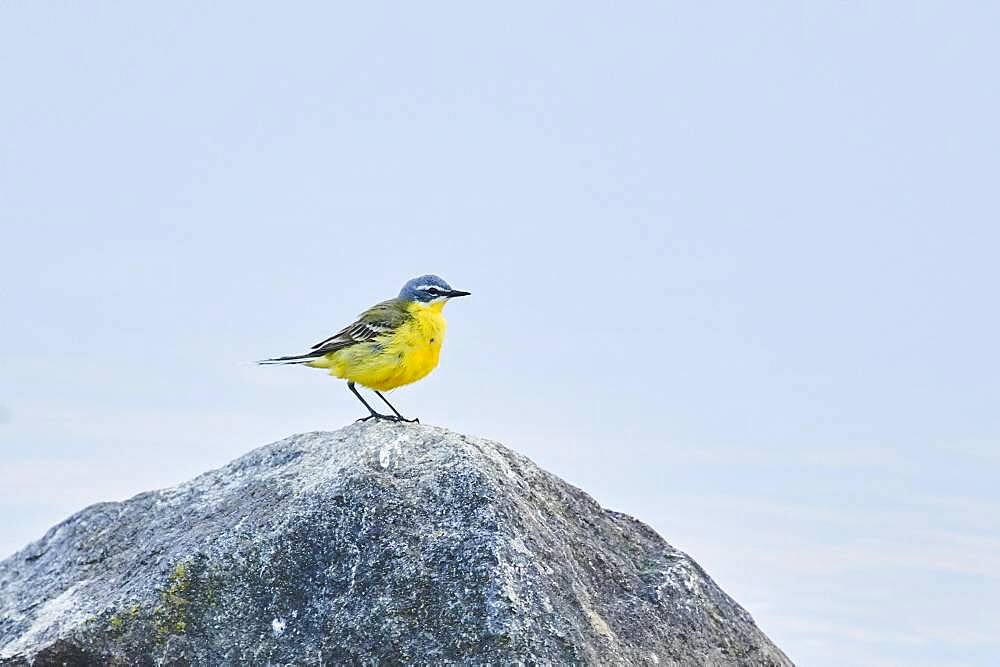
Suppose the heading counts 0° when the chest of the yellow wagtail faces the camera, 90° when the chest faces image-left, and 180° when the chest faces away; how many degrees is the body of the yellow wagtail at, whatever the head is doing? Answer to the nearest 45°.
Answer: approximately 270°
